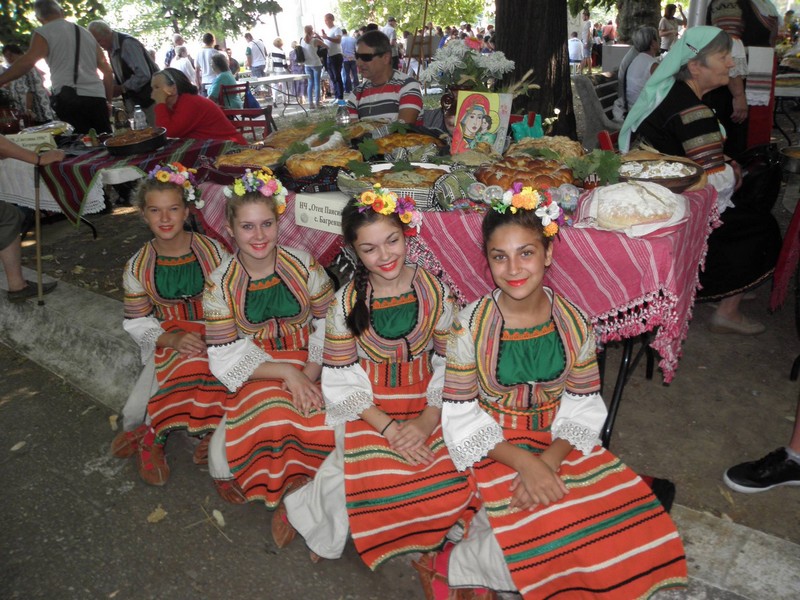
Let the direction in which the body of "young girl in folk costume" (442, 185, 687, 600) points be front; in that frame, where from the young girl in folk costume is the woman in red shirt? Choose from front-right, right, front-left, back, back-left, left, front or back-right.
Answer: back-right

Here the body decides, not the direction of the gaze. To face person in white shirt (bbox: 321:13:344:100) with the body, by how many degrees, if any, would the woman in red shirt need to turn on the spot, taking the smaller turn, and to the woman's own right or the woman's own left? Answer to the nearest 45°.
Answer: approximately 90° to the woman's own right

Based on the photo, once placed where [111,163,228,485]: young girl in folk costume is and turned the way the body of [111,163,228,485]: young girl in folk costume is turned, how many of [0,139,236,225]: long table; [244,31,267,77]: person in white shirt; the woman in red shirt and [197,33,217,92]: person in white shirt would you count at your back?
4

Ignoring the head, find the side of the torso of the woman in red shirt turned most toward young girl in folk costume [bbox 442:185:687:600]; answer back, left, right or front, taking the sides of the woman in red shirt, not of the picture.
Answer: left

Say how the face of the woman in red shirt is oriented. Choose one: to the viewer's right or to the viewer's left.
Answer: to the viewer's left

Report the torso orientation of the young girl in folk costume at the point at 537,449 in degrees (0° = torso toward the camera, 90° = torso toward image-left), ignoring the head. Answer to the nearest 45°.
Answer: approximately 0°

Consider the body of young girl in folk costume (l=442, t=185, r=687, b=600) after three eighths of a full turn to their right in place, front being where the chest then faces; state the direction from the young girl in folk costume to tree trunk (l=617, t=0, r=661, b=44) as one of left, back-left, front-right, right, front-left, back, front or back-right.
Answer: front-right
